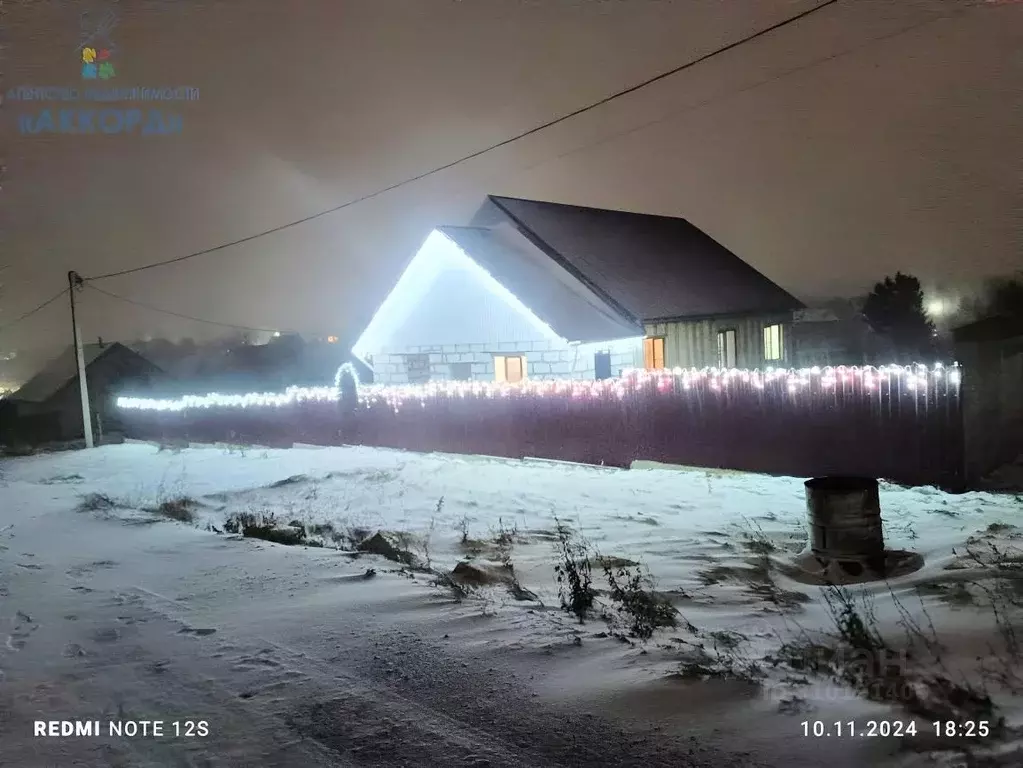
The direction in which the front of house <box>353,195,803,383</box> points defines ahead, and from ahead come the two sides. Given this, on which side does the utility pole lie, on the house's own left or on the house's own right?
on the house's own right

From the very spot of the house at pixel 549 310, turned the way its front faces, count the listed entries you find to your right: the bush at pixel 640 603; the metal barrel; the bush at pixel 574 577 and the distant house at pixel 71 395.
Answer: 1

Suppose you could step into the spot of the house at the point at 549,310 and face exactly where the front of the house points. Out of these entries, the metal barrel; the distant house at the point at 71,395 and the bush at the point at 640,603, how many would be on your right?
1

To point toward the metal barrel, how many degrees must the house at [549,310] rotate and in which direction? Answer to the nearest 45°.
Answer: approximately 45° to its left

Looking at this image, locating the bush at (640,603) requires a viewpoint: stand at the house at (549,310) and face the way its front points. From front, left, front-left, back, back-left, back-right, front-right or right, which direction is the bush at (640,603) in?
front-left

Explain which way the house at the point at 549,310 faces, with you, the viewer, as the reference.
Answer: facing the viewer and to the left of the viewer
